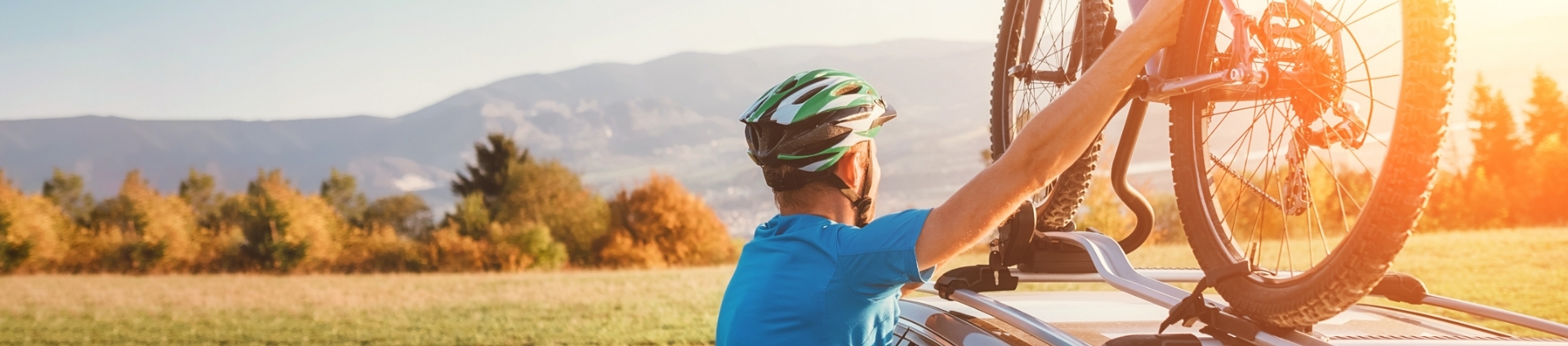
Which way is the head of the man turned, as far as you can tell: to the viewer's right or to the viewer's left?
to the viewer's right

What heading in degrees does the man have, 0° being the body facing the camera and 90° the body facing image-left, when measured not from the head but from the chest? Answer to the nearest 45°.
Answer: approximately 225°

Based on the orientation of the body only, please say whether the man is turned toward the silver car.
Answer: yes

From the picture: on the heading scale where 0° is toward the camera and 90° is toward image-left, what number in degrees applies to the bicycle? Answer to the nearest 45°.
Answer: approximately 135°
